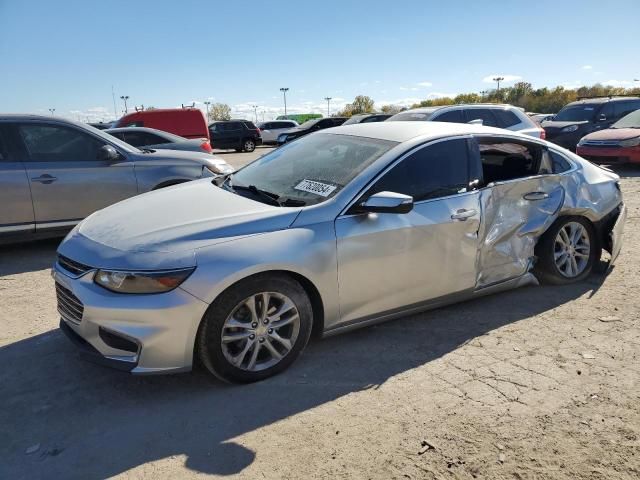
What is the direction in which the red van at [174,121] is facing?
to the viewer's left

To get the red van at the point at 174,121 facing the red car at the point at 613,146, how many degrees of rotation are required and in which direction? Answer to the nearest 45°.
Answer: approximately 135° to its left

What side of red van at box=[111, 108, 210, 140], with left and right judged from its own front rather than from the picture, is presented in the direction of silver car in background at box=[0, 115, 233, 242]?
left

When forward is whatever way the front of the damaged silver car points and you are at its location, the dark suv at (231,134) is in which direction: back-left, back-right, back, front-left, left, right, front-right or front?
back-right

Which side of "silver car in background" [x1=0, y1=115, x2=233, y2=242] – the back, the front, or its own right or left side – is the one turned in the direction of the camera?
right

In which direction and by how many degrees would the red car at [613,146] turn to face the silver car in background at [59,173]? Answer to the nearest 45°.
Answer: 0° — it already faces it

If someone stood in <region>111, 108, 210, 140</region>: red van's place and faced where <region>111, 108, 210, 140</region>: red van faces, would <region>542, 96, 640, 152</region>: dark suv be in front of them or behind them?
behind

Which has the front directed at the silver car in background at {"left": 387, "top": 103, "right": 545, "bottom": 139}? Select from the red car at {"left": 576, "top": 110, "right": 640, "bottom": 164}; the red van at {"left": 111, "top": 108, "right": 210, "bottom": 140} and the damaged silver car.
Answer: the red car at {"left": 576, "top": 110, "right": 640, "bottom": 164}

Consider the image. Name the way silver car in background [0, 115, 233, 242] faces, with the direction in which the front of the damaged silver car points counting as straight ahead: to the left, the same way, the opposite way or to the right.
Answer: the opposite way

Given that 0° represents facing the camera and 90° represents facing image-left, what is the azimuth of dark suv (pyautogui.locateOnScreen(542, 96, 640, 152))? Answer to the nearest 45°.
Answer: approximately 45°
